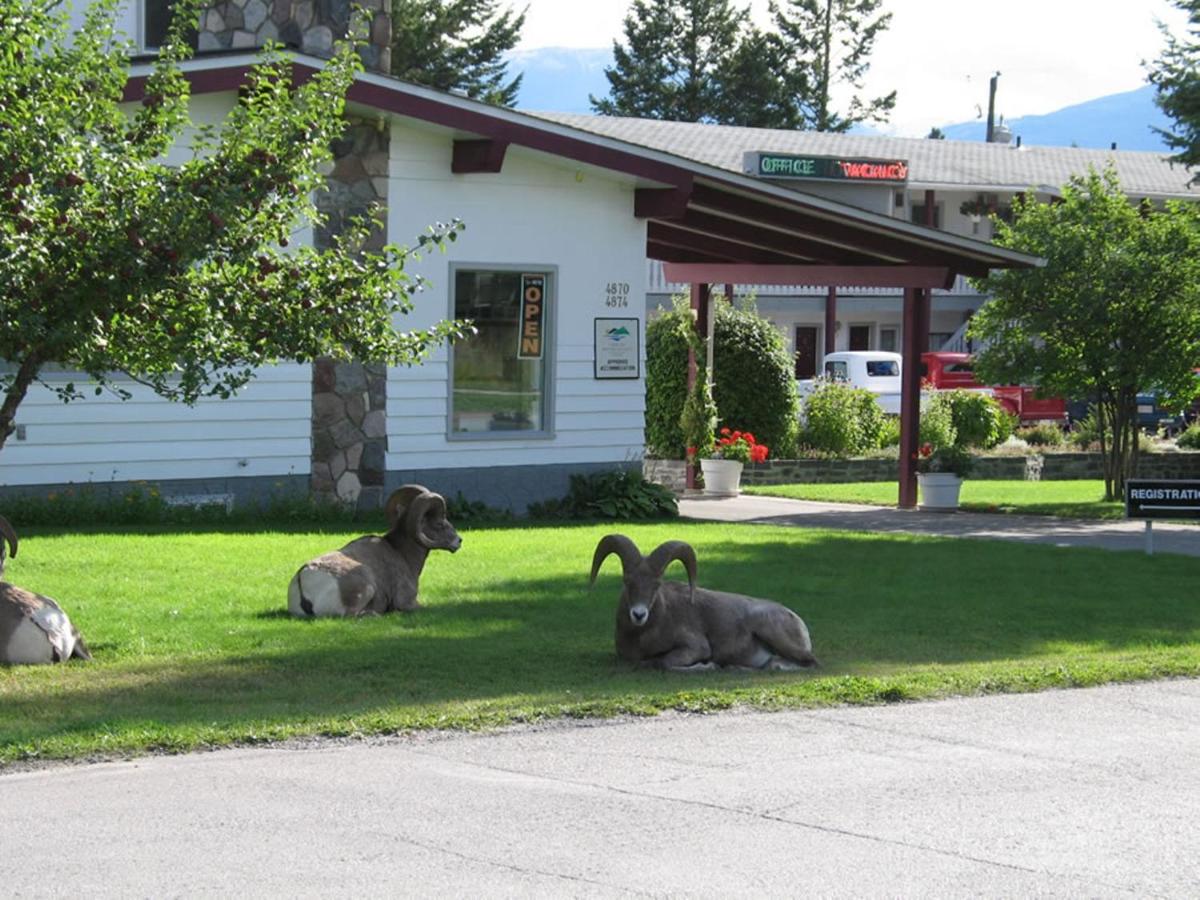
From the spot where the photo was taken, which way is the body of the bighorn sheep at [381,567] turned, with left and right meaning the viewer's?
facing away from the viewer and to the right of the viewer

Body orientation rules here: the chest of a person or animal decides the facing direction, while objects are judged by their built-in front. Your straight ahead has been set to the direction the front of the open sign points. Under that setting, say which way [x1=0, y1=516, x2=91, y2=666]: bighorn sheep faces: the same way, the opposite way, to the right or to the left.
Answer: to the right

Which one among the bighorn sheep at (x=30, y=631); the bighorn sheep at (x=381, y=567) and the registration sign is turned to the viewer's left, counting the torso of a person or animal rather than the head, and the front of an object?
the bighorn sheep at (x=30, y=631)

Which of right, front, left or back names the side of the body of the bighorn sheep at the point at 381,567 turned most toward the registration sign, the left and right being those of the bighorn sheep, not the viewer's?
front

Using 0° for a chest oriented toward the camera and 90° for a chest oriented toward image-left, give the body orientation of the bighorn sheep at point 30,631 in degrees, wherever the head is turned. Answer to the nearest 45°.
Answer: approximately 90°

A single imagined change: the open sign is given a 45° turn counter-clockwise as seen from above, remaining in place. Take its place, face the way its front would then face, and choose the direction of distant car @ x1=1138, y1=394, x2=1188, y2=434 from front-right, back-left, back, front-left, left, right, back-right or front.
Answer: left

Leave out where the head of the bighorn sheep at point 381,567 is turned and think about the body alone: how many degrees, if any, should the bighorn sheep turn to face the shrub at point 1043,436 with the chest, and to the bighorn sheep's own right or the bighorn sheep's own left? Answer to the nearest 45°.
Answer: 0° — it already faces it

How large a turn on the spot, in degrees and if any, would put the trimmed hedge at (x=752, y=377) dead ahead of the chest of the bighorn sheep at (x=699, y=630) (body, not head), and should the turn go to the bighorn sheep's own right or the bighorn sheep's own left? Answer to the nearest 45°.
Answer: approximately 135° to the bighorn sheep's own right

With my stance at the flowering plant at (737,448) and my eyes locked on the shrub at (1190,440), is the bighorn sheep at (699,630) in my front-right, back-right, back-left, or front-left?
back-right

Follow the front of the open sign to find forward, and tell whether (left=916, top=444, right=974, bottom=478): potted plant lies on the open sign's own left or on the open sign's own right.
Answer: on the open sign's own left

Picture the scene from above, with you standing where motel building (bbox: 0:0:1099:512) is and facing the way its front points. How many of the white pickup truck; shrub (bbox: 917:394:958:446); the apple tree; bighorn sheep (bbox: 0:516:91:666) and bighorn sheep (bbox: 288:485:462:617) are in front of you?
3
